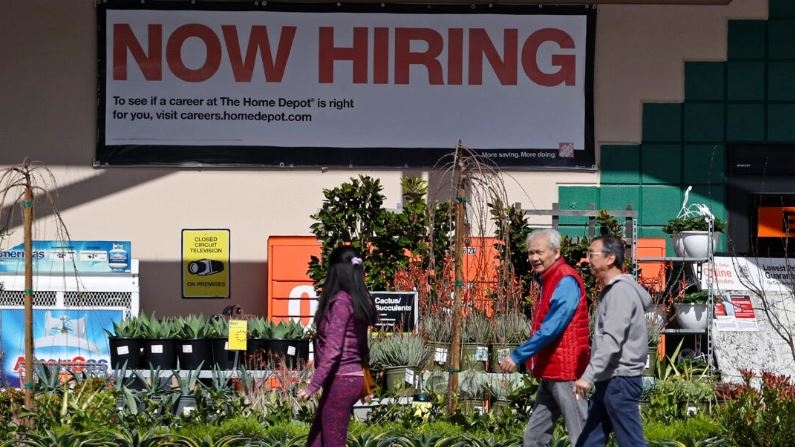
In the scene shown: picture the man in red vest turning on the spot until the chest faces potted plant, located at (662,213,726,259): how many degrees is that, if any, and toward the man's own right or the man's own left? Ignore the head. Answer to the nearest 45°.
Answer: approximately 90° to the man's own right

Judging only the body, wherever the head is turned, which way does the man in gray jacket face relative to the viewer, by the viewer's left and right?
facing to the left of the viewer

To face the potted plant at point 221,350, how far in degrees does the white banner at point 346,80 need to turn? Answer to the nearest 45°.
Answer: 0° — it already faces it

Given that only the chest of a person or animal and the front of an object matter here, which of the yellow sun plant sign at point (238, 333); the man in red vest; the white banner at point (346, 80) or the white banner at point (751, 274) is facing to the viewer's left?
the man in red vest

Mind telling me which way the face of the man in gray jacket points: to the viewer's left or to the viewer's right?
to the viewer's left

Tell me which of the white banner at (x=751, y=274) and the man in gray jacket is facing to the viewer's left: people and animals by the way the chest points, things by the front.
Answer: the man in gray jacket

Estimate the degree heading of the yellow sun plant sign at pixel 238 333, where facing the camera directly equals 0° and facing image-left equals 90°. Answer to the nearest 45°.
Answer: approximately 0°
